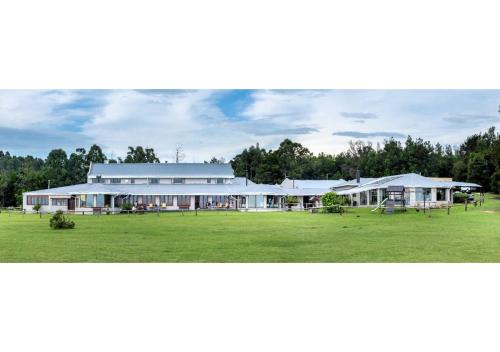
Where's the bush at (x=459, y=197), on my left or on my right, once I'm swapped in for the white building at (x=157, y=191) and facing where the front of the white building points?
on my left

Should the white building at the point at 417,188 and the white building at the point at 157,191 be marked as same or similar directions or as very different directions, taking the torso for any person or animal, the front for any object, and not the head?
same or similar directions

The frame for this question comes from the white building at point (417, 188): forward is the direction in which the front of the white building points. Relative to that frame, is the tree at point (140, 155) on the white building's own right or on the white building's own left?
on the white building's own right

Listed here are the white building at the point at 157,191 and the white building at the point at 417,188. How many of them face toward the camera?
2

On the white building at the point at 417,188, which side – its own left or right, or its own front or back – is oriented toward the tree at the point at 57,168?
right

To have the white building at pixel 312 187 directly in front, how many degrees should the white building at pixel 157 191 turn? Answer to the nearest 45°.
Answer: approximately 90° to its left

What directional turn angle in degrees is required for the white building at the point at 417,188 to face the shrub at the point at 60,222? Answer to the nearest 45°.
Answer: approximately 90° to its right

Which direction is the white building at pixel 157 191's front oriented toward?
toward the camera

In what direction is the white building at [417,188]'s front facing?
toward the camera
